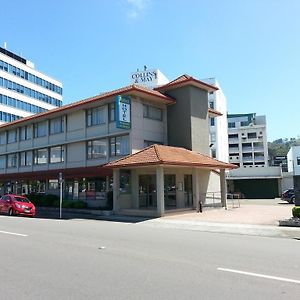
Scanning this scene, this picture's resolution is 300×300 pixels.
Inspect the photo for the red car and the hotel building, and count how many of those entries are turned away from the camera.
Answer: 0

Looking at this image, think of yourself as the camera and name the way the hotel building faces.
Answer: facing the viewer and to the right of the viewer
